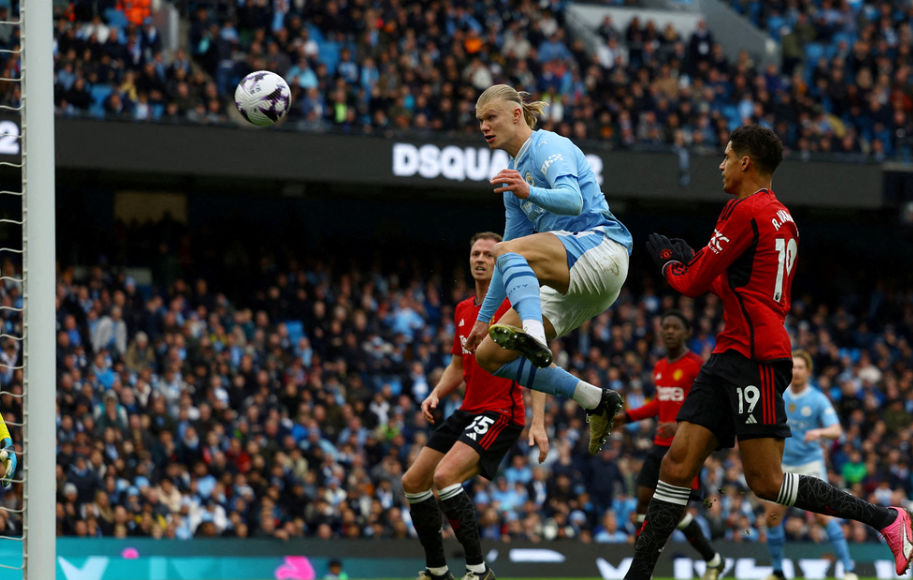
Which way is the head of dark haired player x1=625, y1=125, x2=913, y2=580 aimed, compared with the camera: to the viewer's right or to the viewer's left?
to the viewer's left

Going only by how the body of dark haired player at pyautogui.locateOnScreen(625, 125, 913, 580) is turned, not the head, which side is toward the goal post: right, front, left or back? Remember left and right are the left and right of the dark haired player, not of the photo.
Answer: front

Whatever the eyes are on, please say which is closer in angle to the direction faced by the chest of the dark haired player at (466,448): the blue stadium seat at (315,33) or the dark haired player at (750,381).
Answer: the dark haired player

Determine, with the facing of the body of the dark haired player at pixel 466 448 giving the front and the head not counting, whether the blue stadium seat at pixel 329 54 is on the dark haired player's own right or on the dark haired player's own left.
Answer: on the dark haired player's own right

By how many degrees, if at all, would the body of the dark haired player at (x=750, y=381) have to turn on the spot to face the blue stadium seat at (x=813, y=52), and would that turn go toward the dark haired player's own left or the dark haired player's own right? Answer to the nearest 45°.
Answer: approximately 90° to the dark haired player's own right

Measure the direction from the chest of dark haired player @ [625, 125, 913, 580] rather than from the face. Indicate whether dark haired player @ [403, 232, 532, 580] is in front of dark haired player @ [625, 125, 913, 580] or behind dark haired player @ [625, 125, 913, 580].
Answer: in front

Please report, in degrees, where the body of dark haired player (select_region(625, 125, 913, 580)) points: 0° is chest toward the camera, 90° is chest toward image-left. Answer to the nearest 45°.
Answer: approximately 90°

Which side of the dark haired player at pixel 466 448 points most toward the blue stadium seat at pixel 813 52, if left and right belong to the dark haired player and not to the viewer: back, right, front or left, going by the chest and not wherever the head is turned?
back

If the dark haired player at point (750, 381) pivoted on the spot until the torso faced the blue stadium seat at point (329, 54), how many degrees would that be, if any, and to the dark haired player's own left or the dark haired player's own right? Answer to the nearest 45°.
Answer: approximately 45° to the dark haired player's own right

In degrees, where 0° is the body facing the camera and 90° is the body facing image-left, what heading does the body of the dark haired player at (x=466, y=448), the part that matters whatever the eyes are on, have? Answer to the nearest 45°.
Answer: approximately 45°

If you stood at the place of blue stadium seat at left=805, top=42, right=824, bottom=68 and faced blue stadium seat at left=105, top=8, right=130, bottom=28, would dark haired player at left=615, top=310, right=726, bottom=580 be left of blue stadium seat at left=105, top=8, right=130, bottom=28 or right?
left
